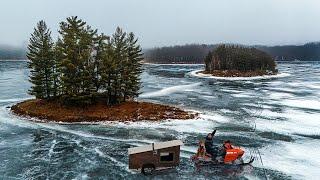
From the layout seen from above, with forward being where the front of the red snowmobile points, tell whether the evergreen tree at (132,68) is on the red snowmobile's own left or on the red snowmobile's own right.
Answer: on the red snowmobile's own left

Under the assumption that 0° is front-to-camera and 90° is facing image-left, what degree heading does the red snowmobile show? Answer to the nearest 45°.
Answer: approximately 270°

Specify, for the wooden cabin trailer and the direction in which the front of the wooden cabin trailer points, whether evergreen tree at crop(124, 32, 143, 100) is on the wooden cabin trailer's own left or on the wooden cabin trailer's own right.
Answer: on the wooden cabin trailer's own left

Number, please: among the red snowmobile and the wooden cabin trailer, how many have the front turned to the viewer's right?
2

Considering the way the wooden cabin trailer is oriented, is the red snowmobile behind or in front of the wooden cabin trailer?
in front

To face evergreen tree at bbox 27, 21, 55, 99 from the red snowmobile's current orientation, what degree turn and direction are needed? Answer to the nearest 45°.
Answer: approximately 135° to its left

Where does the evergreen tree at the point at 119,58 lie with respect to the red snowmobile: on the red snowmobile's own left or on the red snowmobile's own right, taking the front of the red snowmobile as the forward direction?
on the red snowmobile's own left

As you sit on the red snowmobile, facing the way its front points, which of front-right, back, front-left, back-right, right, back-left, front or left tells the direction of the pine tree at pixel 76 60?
back-left

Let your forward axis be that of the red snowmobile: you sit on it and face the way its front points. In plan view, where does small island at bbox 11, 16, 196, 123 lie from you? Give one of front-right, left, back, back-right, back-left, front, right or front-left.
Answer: back-left

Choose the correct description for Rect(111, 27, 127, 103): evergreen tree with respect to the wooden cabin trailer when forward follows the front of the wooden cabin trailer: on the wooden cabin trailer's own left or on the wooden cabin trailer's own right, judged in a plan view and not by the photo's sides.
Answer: on the wooden cabin trailer's own left

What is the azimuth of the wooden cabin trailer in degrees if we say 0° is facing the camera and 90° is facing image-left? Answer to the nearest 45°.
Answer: approximately 270°
